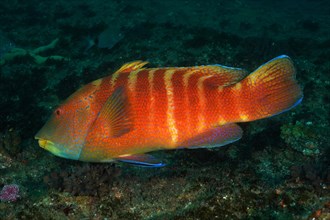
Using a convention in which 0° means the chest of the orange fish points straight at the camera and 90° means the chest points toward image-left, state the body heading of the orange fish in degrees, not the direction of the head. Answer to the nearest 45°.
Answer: approximately 90°

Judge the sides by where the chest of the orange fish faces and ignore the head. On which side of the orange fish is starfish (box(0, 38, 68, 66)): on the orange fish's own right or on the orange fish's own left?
on the orange fish's own right

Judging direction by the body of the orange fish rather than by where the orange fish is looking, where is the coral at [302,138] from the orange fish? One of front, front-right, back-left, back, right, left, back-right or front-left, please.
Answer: back-right

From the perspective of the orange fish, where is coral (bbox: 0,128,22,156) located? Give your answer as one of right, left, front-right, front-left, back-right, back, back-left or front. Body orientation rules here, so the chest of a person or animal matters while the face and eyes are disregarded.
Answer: front-right

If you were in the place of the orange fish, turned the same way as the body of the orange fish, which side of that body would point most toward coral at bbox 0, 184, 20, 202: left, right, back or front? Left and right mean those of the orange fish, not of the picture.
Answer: front
